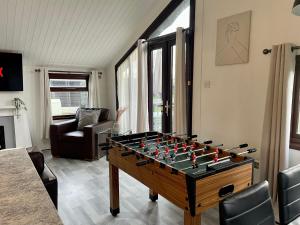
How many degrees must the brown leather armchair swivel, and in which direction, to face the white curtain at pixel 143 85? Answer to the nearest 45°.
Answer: approximately 90° to its left

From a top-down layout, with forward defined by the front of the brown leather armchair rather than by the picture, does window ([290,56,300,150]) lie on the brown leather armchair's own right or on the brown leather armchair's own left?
on the brown leather armchair's own left

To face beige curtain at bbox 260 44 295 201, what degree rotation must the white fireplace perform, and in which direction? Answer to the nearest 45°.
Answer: approximately 45° to its left

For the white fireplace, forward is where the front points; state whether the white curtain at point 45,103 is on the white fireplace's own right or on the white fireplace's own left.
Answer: on the white fireplace's own left

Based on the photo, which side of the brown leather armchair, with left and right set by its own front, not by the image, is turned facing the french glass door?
left
